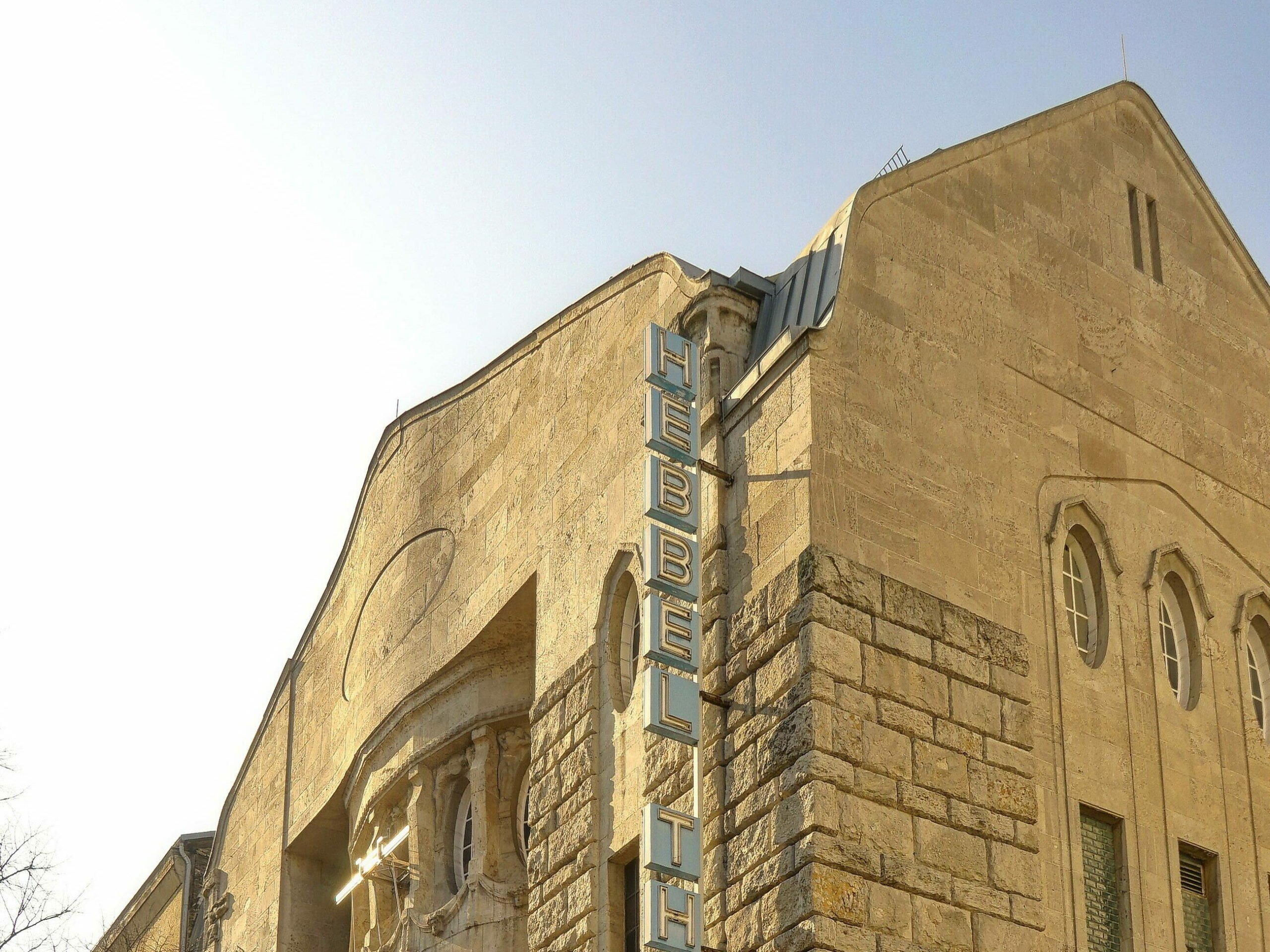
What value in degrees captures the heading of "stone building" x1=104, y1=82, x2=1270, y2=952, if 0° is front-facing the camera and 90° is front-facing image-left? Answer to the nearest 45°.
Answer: approximately 45°
